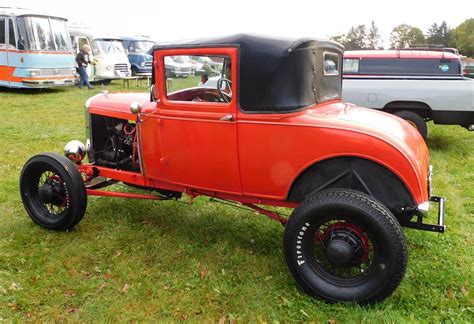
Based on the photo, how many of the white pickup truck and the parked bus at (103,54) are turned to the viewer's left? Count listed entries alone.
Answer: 1

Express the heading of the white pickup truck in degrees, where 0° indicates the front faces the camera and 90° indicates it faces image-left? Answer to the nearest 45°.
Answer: approximately 90°

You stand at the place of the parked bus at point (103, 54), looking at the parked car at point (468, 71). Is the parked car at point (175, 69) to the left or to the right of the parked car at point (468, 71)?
left

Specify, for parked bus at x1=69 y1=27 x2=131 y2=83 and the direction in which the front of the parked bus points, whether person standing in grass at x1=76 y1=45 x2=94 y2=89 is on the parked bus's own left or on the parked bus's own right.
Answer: on the parked bus's own right
